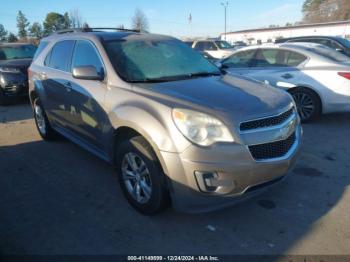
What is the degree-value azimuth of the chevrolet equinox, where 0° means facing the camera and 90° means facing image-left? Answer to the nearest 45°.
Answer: approximately 315°

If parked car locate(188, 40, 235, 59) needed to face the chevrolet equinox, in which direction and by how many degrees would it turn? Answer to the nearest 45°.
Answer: approximately 45° to its right

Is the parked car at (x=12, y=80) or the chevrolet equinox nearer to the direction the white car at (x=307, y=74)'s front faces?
the parked car

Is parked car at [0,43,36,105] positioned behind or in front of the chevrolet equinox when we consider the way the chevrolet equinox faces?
behind

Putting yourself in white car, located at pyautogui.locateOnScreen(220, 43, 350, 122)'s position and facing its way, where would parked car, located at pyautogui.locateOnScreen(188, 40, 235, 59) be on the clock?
The parked car is roughly at 1 o'clock from the white car.

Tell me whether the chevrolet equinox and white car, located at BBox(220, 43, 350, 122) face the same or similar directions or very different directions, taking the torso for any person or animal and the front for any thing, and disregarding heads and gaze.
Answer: very different directions

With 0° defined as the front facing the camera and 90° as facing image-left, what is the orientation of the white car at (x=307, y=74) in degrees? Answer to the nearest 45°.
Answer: approximately 135°

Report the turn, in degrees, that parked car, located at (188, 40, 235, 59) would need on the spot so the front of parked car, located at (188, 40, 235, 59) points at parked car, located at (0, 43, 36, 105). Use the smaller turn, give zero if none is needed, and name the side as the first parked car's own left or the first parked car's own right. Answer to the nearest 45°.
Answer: approximately 90° to the first parked car's own right

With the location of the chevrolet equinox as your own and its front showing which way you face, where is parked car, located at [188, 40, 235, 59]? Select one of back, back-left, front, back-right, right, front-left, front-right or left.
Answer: back-left

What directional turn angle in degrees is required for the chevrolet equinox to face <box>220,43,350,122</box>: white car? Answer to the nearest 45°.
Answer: approximately 90° to its left

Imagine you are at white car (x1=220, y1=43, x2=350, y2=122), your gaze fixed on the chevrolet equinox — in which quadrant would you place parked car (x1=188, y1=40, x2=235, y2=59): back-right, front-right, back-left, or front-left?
back-right
